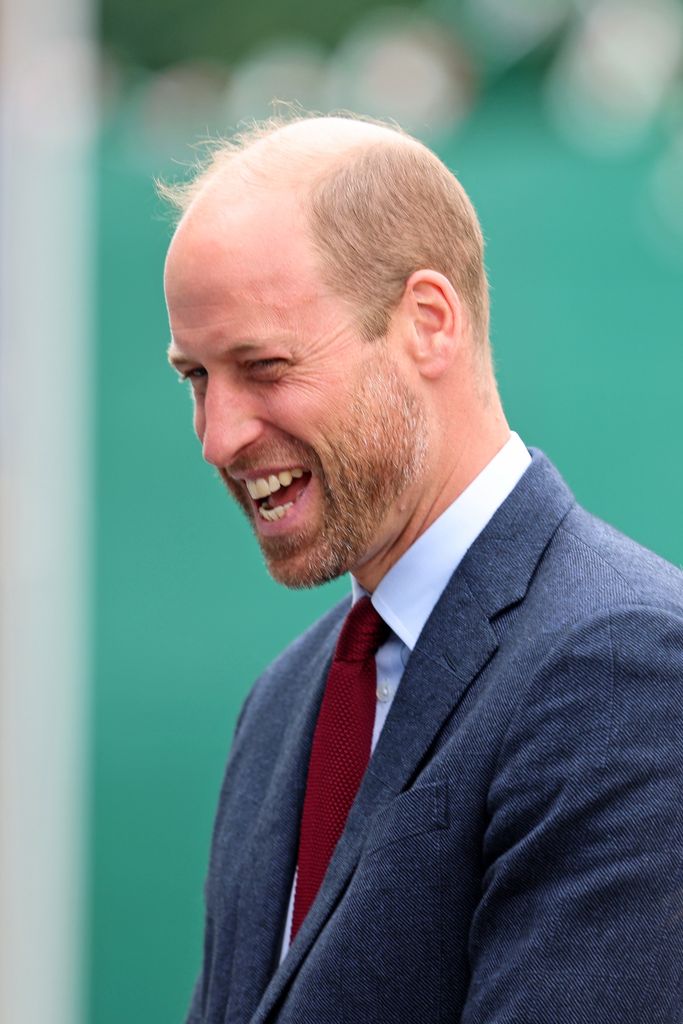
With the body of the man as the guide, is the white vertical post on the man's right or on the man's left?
on the man's right

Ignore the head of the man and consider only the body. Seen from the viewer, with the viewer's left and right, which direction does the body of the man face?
facing the viewer and to the left of the viewer
